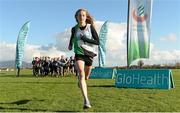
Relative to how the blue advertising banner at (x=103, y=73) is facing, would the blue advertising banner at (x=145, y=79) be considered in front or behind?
in front

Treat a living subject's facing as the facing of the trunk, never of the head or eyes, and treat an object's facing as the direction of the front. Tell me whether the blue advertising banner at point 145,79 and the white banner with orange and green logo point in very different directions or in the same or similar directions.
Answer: same or similar directions

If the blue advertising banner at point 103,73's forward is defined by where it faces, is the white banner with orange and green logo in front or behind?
in front

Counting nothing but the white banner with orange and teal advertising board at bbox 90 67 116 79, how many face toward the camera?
2

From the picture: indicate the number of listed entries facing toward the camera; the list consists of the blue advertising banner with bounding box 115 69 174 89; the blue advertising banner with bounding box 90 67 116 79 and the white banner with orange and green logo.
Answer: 3

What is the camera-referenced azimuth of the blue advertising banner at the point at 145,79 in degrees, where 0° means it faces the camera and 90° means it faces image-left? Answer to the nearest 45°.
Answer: approximately 0°

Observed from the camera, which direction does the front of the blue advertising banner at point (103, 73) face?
facing the viewer

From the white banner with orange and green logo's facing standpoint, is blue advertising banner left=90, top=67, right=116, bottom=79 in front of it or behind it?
behind
